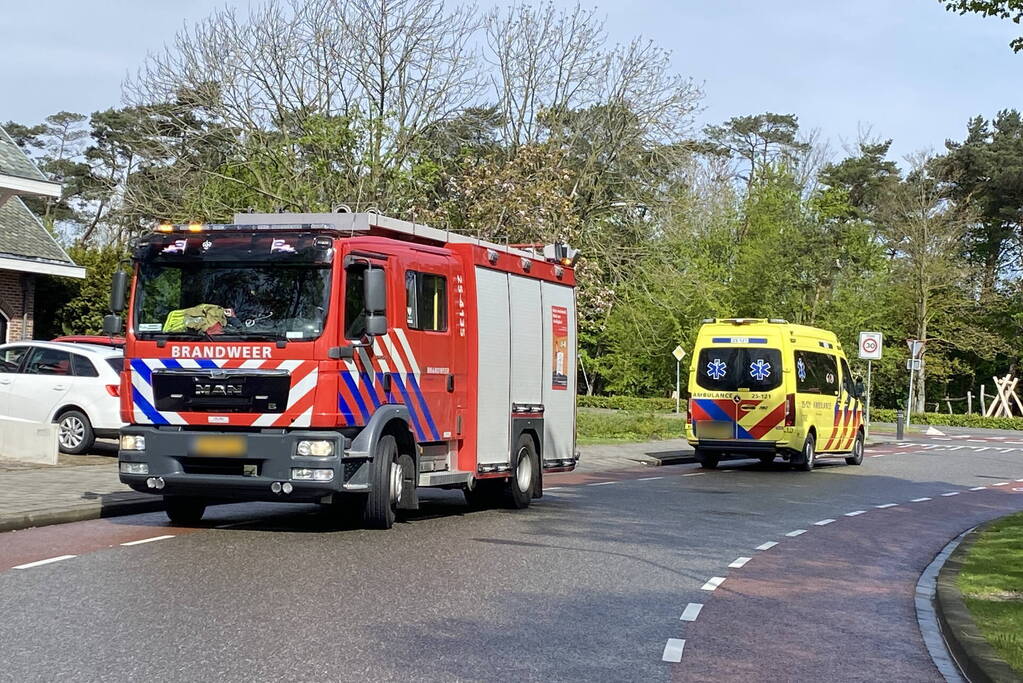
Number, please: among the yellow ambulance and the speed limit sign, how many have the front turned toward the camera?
1

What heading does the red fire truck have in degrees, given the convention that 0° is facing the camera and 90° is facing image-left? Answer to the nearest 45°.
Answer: approximately 45°

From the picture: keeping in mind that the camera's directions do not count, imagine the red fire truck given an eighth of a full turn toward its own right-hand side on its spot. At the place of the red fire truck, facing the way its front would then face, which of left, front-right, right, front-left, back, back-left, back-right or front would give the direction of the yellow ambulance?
back-right

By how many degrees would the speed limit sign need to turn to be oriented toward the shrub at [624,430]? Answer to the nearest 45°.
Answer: approximately 45° to its right

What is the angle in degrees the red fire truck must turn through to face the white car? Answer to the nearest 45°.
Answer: approximately 90° to its right

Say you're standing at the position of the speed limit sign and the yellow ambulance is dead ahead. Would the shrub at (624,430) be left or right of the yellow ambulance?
right

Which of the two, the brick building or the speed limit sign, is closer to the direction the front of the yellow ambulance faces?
the speed limit sign

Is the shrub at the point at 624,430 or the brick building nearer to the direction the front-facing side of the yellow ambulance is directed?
the shrub

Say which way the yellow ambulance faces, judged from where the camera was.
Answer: facing away from the viewer and to the right of the viewer

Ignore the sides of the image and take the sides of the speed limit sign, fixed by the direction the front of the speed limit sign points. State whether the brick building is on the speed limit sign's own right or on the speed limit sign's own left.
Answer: on the speed limit sign's own right

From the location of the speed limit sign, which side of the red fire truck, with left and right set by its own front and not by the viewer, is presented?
back

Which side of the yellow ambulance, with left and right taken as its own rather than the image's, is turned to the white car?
back

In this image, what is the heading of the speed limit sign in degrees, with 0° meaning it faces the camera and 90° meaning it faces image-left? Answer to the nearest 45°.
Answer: approximately 0°
